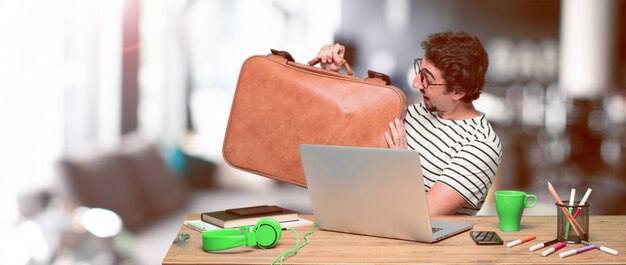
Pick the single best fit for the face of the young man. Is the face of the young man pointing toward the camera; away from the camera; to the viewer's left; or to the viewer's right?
to the viewer's left

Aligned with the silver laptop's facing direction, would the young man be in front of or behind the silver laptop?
in front

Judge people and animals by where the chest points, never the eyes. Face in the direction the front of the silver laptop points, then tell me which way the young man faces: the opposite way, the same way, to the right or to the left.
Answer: the opposite way

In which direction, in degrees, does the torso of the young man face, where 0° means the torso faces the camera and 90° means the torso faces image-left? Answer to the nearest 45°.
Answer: approximately 45°

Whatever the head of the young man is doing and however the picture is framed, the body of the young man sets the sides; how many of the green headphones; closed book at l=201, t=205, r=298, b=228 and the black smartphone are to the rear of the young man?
0

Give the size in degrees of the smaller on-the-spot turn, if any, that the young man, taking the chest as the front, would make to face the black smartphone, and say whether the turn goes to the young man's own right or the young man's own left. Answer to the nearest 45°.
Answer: approximately 45° to the young man's own left

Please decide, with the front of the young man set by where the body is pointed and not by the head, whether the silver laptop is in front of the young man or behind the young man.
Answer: in front
